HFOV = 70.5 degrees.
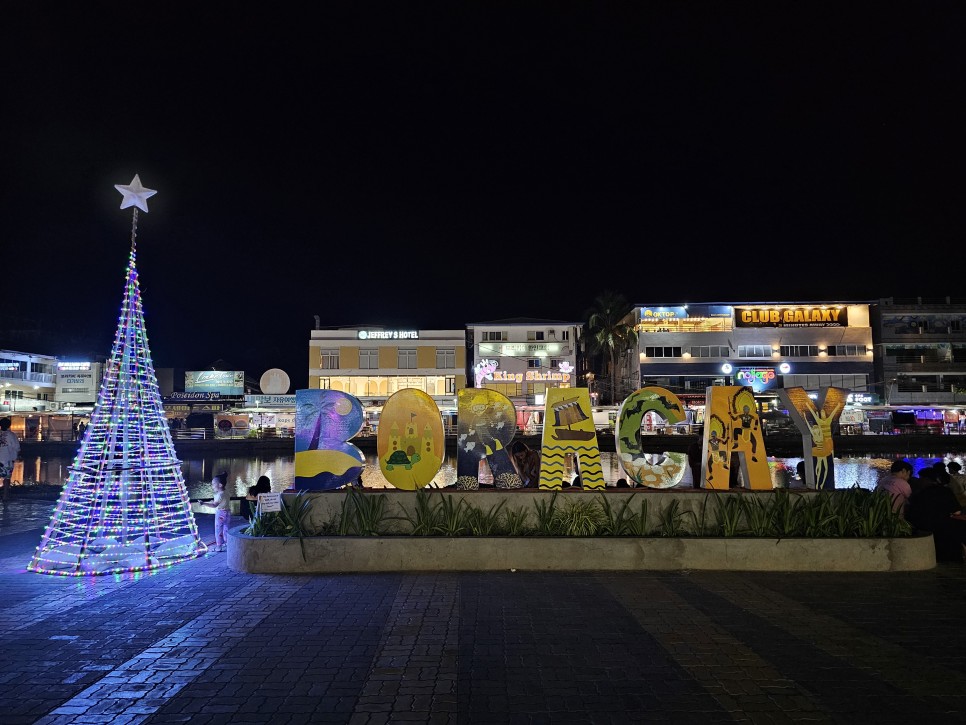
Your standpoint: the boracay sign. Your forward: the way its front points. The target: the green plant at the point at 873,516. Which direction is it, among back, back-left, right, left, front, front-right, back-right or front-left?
left

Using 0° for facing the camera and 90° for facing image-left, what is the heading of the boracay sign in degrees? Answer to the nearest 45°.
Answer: approximately 0°

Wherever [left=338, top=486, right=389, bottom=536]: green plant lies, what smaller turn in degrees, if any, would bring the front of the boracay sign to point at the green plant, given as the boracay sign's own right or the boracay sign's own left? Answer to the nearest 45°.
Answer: approximately 45° to the boracay sign's own right

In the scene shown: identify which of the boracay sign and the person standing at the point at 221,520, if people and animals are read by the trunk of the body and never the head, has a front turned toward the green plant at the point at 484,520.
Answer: the boracay sign

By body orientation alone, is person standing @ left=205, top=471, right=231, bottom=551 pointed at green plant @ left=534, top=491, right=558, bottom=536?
no

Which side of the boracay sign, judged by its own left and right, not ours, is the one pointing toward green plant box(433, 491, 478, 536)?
front

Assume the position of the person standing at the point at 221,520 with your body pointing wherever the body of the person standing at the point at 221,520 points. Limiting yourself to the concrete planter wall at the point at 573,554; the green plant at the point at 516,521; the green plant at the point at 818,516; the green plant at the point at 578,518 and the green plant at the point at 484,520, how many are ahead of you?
0

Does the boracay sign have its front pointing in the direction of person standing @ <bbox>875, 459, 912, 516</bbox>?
no

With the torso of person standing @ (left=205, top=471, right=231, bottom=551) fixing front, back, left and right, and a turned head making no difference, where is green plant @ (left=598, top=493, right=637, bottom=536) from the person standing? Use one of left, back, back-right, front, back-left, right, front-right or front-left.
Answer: back-left

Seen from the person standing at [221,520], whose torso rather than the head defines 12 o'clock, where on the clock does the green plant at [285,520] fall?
The green plant is roughly at 8 o'clock from the person standing.

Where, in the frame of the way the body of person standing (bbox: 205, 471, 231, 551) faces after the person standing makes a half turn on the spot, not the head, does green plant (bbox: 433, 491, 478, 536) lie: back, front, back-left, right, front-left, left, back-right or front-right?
front-right

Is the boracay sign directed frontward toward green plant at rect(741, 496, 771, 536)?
no

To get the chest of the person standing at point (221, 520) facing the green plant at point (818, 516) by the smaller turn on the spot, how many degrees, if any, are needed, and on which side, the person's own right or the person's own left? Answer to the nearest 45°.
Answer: approximately 135° to the person's own left

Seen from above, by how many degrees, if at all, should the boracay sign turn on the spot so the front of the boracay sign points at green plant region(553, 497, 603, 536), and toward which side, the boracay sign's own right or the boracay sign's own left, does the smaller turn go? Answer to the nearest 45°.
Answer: approximately 45° to the boracay sign's own left

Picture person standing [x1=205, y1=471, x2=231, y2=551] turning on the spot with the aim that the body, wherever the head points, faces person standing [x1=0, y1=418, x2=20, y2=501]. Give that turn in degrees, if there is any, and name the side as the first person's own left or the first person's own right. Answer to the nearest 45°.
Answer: approximately 45° to the first person's own right

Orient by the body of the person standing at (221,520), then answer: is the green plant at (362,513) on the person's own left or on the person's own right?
on the person's own left
